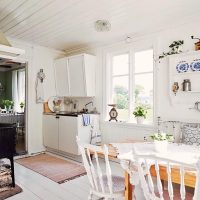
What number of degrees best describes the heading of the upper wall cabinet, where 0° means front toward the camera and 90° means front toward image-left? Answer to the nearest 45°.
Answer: approximately 45°

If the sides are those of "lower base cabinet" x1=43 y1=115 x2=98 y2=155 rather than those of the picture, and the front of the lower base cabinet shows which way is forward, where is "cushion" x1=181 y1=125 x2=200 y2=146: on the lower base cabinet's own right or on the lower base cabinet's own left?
on the lower base cabinet's own left

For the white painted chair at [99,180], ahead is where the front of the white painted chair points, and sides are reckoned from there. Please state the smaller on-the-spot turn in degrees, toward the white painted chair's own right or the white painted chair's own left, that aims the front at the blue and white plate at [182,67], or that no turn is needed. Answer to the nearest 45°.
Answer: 0° — it already faces it

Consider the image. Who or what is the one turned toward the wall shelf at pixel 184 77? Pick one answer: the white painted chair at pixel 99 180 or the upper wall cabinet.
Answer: the white painted chair

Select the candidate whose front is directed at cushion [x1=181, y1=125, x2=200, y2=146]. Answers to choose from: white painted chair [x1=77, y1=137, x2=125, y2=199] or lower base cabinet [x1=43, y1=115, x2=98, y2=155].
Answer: the white painted chair

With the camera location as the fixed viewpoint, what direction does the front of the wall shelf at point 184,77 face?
facing the viewer and to the left of the viewer

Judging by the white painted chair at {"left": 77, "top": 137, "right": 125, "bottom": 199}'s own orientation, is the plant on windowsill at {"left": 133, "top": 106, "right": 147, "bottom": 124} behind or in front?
in front

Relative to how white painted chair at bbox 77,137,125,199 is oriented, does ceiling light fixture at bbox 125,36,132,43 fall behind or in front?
in front

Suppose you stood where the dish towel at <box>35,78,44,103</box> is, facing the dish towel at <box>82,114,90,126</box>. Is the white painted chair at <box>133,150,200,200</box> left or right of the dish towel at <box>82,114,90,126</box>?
right

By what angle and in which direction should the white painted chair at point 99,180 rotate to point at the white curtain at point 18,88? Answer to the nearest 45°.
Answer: approximately 90° to its left

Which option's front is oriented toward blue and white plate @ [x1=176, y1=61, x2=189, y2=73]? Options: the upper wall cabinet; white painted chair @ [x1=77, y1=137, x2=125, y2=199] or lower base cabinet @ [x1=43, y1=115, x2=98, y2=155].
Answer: the white painted chair

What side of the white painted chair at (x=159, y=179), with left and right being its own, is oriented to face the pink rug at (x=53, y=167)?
left

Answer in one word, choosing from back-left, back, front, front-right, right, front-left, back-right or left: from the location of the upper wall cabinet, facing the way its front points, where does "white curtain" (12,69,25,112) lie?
right

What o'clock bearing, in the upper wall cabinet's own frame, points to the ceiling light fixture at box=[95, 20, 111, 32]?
The ceiling light fixture is roughly at 10 o'clock from the upper wall cabinet.

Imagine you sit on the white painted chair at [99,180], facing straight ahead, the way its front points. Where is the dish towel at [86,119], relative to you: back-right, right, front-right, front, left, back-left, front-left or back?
front-left

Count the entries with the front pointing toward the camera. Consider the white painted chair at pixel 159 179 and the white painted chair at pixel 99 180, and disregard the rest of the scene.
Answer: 0

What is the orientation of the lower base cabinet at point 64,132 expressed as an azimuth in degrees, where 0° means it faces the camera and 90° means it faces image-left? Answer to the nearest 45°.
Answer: approximately 45°

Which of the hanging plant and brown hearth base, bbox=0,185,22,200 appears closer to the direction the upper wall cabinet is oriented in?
the brown hearth base

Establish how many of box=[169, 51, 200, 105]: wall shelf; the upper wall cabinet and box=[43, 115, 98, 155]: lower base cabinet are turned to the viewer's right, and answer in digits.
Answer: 0

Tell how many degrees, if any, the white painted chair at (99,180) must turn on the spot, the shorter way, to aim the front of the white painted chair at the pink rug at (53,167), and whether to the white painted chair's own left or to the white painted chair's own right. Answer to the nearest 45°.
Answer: approximately 90° to the white painted chair's own left
